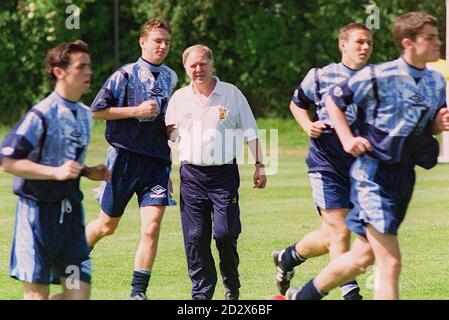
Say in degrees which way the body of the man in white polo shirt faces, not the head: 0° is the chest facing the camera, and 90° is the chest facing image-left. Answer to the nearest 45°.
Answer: approximately 0°
